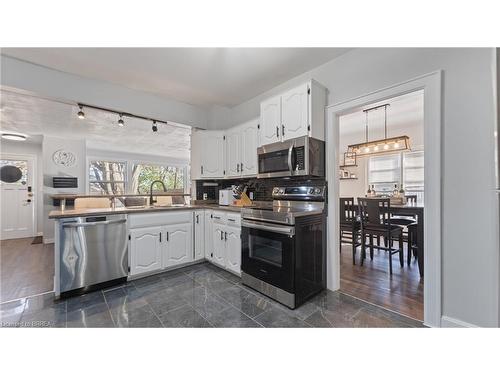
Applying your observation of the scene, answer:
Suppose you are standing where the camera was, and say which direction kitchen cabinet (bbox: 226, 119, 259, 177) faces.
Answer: facing the viewer and to the left of the viewer

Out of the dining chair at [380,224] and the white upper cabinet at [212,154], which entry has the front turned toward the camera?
the white upper cabinet

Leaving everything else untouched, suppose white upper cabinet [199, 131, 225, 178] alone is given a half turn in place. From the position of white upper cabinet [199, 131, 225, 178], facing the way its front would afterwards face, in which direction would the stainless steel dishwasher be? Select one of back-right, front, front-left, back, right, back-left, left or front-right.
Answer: back-left

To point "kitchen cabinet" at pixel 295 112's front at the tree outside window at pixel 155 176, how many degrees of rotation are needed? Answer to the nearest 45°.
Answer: approximately 90° to its right

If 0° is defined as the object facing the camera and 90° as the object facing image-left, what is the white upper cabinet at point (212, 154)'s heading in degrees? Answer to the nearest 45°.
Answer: approximately 0°

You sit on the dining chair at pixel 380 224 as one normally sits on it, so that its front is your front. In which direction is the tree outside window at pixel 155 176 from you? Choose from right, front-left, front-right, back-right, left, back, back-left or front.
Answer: back-left

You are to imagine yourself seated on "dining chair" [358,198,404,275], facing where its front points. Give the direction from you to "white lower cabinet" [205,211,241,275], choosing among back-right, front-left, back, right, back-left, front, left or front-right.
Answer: back

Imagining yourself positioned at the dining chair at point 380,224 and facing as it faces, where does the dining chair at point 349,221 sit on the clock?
the dining chair at point 349,221 is roughly at 9 o'clock from the dining chair at point 380,224.

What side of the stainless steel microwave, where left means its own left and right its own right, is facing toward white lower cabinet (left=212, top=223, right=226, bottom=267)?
right

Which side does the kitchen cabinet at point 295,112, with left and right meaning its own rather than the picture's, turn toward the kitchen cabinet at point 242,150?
right

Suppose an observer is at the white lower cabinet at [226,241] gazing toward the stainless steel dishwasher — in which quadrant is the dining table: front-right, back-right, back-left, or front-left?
back-left

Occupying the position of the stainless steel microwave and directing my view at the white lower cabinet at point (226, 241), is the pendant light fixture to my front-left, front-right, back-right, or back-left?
back-right

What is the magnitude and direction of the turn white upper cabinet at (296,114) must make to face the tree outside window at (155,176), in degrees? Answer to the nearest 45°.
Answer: approximately 90° to its right

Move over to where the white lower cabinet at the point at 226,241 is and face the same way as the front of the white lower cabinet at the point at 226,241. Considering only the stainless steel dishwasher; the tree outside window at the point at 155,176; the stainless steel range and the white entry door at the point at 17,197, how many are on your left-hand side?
1

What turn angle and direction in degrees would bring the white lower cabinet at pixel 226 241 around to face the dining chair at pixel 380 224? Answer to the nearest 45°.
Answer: approximately 135° to its left

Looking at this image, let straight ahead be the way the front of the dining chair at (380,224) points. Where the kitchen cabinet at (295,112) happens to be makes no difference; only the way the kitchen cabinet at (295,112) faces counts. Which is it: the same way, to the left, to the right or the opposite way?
the opposite way

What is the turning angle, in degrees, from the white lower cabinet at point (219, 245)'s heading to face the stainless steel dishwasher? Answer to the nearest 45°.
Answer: approximately 45° to its right
